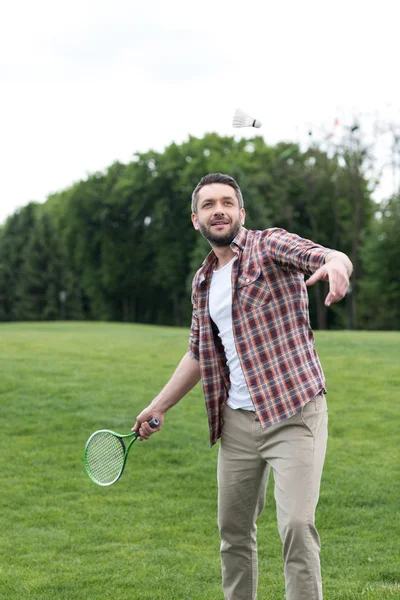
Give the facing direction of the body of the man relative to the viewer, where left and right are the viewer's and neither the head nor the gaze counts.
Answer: facing the viewer and to the left of the viewer
